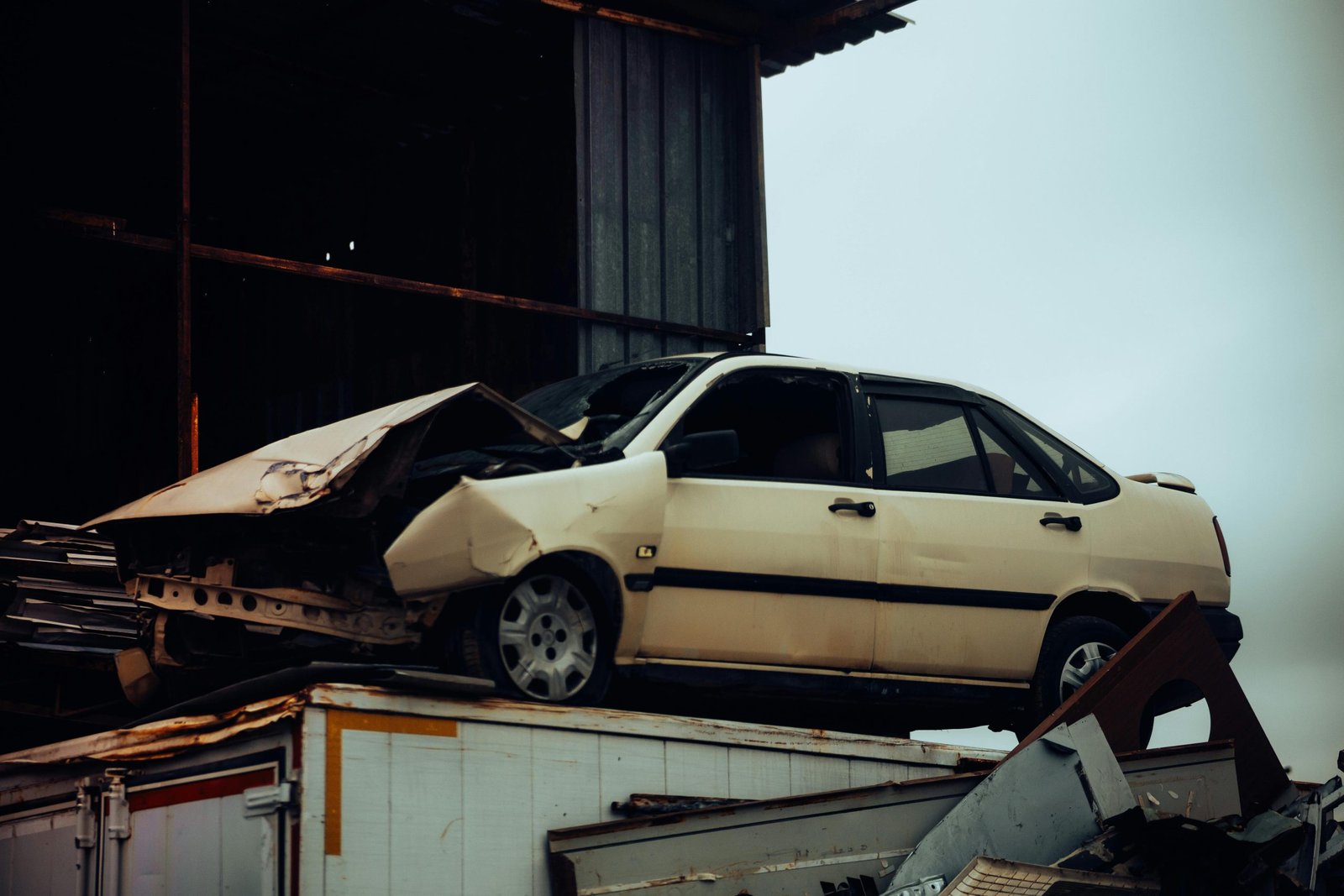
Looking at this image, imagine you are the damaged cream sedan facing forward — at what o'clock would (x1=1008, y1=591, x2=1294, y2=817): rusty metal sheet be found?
The rusty metal sheet is roughly at 7 o'clock from the damaged cream sedan.

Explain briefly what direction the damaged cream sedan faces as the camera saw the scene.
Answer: facing the viewer and to the left of the viewer

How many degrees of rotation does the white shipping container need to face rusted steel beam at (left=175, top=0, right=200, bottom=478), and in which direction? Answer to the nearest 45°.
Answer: approximately 135° to its right

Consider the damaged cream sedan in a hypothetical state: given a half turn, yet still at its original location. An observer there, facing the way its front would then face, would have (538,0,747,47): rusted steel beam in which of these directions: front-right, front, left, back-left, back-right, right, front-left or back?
front-left
